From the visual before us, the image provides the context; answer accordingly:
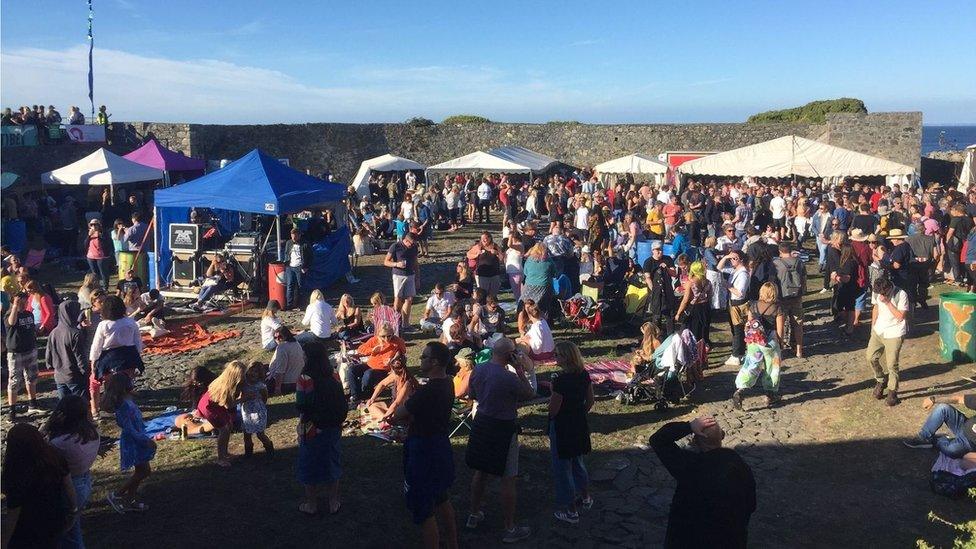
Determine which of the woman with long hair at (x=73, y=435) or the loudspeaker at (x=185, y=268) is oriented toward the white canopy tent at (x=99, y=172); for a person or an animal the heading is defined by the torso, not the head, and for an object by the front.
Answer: the woman with long hair

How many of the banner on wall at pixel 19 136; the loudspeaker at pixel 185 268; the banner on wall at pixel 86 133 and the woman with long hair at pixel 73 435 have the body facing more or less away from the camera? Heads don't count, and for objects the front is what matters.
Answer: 1

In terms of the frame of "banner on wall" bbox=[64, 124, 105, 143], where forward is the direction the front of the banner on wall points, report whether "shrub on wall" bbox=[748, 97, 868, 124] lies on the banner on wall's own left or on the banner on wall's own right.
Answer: on the banner on wall's own left

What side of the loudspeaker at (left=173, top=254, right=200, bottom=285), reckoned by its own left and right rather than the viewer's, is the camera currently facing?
front

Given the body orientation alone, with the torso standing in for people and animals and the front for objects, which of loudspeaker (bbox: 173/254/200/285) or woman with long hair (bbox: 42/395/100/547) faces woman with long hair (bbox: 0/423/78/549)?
the loudspeaker

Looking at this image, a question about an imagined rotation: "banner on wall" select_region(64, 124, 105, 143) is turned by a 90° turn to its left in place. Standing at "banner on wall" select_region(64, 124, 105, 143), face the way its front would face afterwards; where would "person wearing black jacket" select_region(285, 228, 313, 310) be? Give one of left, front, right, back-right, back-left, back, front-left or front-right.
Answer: right

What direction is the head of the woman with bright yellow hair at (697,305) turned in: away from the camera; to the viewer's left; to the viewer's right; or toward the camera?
away from the camera

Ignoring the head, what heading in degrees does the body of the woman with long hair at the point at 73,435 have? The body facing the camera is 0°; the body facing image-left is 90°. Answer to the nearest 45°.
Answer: approximately 180°

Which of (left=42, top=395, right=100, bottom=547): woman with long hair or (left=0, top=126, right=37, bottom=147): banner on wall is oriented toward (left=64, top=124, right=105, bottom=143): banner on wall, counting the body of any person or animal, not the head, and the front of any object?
the woman with long hair

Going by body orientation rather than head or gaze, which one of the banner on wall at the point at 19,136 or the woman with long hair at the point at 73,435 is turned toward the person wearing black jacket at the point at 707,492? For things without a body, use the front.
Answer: the banner on wall

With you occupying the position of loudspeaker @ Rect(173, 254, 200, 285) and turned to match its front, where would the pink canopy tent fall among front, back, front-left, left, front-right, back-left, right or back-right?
back

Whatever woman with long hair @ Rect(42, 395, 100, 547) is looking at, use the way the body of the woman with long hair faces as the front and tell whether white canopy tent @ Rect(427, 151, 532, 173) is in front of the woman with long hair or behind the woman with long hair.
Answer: in front

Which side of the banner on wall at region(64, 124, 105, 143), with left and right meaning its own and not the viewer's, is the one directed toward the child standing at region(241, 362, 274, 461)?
front

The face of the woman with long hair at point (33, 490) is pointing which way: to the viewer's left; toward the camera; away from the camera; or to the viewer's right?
away from the camera

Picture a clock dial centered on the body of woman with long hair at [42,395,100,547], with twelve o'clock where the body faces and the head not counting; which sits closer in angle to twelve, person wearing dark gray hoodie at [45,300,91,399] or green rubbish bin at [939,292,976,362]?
the person wearing dark gray hoodie

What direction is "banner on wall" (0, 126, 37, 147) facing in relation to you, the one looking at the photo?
facing the viewer

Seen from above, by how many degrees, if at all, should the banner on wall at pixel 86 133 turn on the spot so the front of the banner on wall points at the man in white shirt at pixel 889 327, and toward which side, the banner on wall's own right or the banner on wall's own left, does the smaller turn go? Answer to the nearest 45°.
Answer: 0° — it already faces them

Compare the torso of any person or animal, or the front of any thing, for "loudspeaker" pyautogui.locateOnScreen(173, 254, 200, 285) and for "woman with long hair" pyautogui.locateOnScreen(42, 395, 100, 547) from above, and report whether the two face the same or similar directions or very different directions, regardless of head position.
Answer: very different directions
